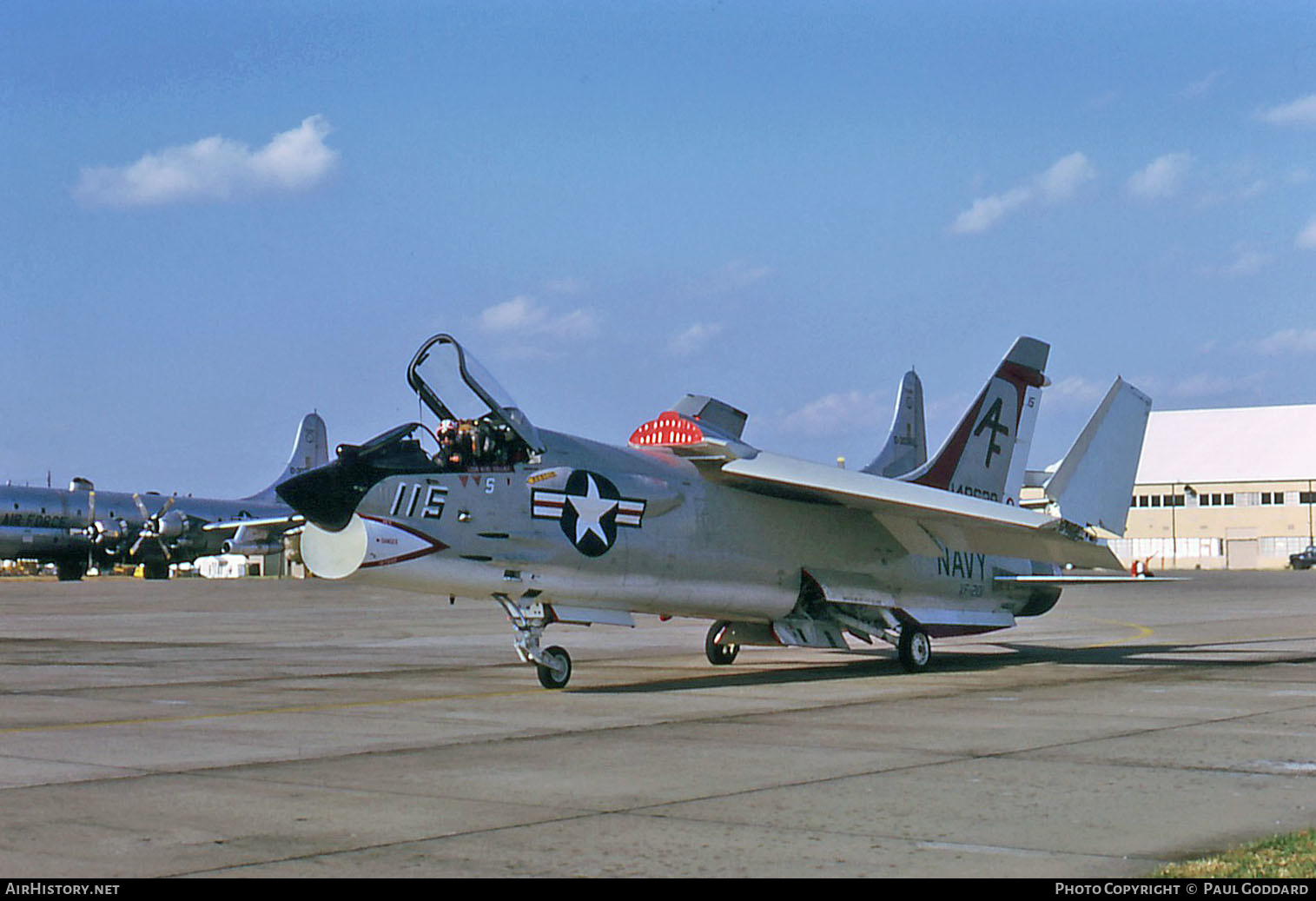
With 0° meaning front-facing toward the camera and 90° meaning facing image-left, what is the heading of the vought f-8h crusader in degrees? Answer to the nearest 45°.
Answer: approximately 45°
